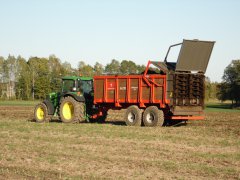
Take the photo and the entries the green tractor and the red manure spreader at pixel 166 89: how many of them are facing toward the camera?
0

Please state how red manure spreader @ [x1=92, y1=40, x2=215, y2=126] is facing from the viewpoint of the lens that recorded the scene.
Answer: facing away from the viewer and to the left of the viewer

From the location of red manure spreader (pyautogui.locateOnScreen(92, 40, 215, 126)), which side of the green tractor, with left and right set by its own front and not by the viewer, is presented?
back

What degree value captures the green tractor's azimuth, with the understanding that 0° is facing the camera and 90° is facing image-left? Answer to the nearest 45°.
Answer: approximately 135°

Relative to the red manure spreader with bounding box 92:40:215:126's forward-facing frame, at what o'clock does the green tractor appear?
The green tractor is roughly at 11 o'clock from the red manure spreader.
